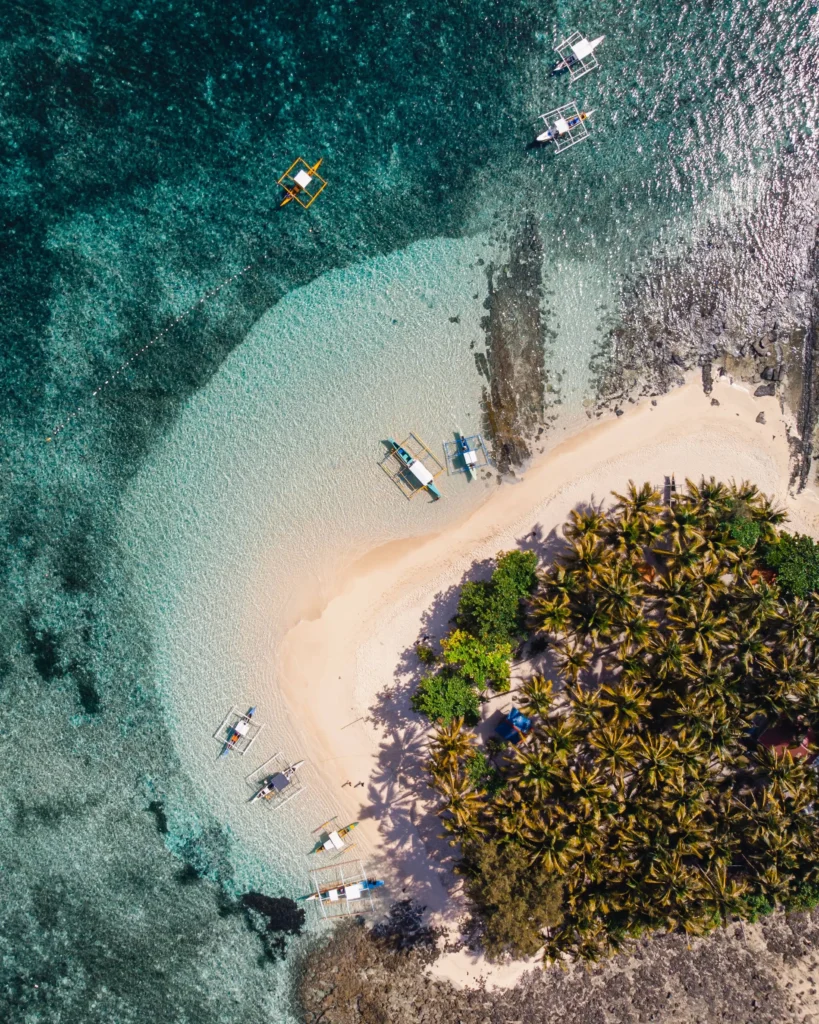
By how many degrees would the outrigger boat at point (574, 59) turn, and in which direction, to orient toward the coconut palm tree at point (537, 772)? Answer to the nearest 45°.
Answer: approximately 180°

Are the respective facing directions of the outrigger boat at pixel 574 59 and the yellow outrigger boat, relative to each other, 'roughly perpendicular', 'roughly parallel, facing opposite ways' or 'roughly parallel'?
roughly parallel

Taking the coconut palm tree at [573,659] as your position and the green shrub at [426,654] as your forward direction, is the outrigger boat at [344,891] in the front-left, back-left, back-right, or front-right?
front-left

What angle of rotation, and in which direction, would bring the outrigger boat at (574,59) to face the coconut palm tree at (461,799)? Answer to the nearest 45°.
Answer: approximately 180°

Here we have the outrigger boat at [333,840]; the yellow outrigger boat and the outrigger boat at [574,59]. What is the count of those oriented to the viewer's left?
0

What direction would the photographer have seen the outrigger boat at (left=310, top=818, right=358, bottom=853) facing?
facing away from the viewer and to the right of the viewer

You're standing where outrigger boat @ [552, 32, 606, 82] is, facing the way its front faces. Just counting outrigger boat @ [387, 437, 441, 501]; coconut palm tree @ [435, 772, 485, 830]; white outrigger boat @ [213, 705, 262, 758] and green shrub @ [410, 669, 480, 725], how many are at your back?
4

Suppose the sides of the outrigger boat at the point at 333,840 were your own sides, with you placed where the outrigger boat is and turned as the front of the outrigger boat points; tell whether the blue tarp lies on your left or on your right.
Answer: on your right

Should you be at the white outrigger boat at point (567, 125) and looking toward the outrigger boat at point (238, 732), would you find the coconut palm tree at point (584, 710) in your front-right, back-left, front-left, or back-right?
front-left

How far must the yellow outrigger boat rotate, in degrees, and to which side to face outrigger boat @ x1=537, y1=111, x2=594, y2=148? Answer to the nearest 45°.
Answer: approximately 45° to its right

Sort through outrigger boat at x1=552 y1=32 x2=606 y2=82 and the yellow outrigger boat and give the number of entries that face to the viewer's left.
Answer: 0
